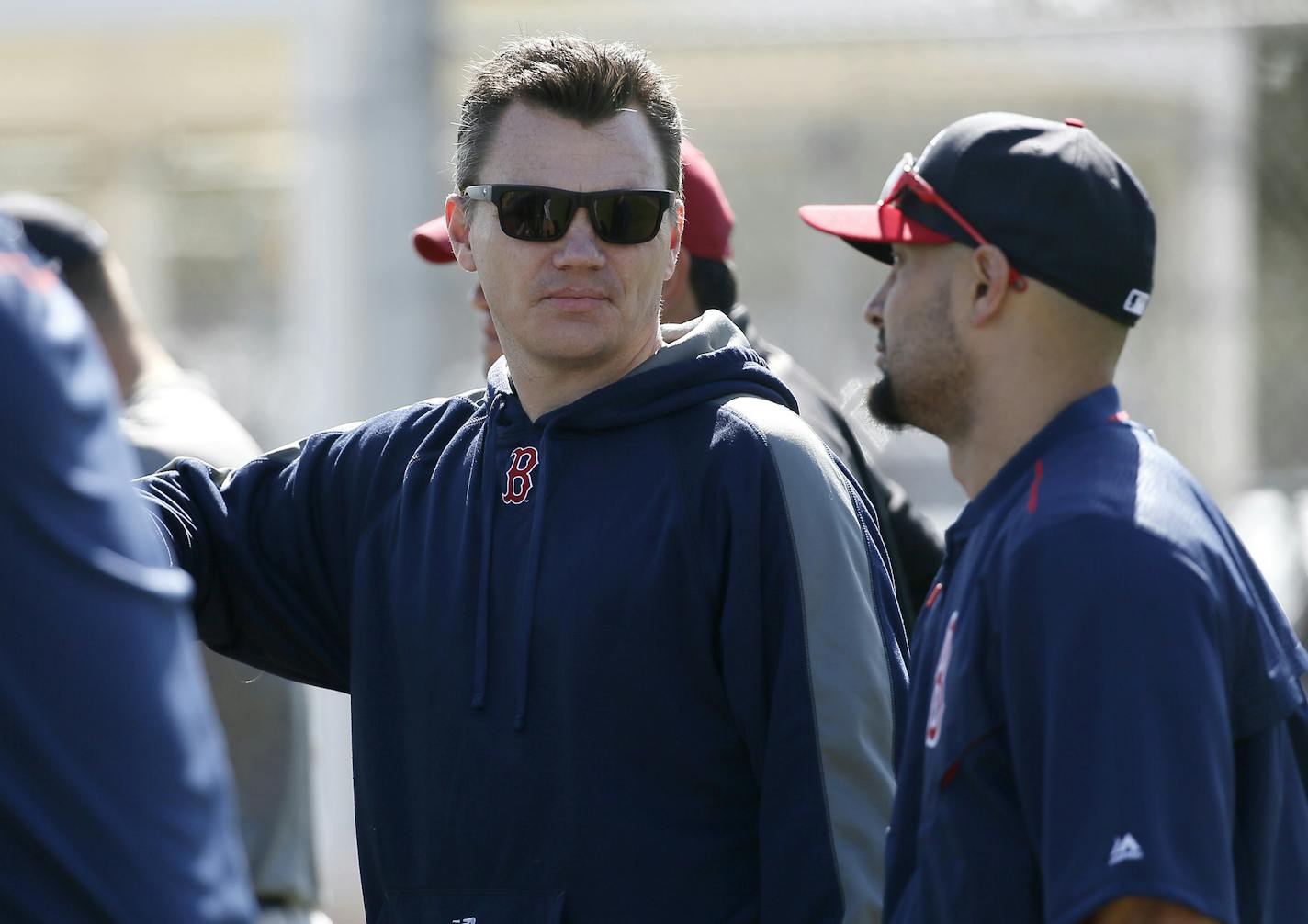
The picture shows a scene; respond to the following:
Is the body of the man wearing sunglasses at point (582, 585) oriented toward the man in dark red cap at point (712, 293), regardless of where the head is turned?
no

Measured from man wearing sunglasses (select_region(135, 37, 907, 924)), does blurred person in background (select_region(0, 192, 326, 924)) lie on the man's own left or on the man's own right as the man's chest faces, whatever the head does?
on the man's own right

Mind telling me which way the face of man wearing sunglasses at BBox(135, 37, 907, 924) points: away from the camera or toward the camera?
toward the camera

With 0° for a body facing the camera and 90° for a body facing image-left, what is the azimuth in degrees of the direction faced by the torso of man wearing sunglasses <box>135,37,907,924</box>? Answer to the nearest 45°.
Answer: approximately 45°
